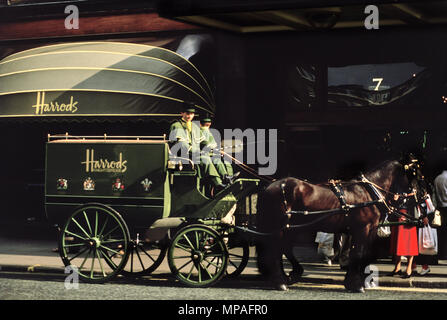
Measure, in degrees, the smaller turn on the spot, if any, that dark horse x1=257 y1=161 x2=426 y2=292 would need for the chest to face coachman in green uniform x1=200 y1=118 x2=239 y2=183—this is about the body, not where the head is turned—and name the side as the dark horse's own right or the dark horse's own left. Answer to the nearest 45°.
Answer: approximately 180°

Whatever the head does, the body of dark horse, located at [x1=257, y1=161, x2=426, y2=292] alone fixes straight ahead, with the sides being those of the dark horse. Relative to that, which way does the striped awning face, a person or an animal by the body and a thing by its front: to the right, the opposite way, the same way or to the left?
to the right

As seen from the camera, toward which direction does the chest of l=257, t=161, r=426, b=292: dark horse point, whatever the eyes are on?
to the viewer's right

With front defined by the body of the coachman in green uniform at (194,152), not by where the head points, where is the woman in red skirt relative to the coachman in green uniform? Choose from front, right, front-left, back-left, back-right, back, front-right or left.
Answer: front-left

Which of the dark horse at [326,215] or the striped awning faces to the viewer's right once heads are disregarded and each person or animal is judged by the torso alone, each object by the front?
the dark horse

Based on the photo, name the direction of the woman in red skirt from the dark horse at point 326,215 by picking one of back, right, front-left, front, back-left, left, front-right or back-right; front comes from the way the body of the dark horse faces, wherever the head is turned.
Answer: front-left

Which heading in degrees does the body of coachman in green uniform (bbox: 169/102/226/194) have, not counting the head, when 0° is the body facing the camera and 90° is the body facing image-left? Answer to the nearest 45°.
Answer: approximately 315°

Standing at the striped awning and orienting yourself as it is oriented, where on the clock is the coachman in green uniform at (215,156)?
The coachman in green uniform is roughly at 11 o'clock from the striped awning.

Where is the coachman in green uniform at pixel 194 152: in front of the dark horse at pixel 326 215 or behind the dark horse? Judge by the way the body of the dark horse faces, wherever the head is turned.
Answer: behind

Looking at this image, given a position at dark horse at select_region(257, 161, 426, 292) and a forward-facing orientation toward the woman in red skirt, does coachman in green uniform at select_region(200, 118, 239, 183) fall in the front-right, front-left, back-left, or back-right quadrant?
back-left

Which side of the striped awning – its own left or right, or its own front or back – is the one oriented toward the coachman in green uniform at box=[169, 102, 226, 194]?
front

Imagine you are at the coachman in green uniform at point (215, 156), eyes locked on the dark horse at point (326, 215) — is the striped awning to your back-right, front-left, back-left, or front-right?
back-left

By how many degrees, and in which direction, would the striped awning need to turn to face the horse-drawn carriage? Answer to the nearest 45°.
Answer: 0° — it already faces it

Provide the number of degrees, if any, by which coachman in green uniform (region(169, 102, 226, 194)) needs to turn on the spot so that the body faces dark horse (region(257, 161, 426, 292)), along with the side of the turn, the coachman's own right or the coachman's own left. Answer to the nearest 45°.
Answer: approximately 45° to the coachman's own left

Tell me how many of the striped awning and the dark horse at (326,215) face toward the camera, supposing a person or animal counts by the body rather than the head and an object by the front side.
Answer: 1
